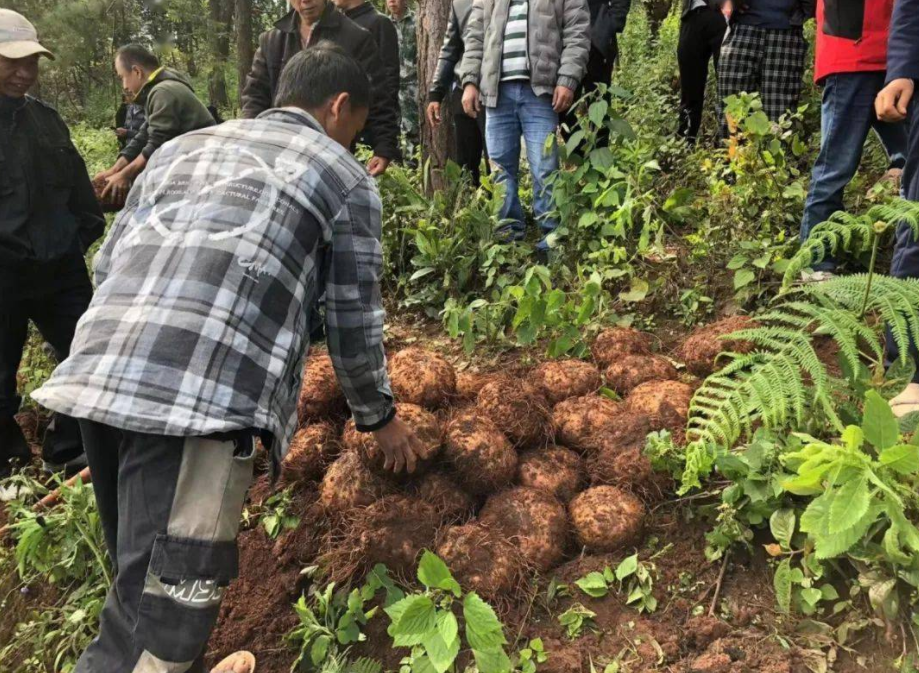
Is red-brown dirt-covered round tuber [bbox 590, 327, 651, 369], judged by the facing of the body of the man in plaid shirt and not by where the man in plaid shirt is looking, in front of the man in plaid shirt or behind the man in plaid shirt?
in front

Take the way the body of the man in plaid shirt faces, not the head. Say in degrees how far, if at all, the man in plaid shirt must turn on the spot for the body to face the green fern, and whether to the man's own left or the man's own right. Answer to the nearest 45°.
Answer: approximately 45° to the man's own right

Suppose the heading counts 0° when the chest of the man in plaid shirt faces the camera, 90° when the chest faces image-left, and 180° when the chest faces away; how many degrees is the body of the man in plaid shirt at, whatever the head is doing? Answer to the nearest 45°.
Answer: approximately 225°

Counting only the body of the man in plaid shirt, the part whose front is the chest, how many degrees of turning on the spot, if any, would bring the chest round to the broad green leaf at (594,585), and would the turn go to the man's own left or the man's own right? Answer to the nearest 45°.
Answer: approximately 45° to the man's own right

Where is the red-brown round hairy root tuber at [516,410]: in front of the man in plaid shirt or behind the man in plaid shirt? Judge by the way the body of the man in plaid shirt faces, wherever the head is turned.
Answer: in front

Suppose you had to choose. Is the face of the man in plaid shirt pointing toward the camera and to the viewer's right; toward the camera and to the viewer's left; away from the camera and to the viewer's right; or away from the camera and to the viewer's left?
away from the camera and to the viewer's right

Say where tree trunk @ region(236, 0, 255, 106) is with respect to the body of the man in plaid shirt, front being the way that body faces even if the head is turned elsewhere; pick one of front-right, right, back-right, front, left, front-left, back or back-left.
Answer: front-left
